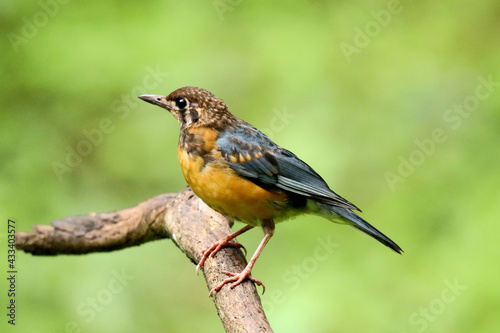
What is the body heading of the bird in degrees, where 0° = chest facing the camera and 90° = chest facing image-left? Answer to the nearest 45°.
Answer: approximately 90°
